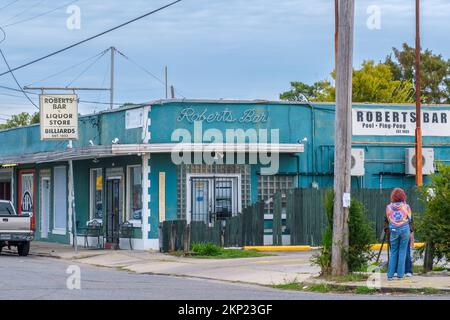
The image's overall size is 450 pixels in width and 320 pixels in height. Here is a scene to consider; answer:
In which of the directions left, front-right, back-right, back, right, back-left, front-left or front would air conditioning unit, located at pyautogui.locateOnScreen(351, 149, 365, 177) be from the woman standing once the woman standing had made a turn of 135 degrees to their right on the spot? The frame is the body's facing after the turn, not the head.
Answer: back-left

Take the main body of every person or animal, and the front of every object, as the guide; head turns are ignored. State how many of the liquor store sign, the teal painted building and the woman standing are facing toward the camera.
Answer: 2

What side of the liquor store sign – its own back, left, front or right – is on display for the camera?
front

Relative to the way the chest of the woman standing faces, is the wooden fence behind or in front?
in front

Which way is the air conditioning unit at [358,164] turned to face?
toward the camera

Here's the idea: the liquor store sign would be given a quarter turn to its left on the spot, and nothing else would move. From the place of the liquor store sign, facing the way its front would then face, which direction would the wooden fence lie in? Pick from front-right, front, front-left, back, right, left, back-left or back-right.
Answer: front

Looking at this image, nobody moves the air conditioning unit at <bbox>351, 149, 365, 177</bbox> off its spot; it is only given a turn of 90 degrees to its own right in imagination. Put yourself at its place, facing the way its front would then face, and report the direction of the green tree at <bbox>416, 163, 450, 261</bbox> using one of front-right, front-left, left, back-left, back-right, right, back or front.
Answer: left

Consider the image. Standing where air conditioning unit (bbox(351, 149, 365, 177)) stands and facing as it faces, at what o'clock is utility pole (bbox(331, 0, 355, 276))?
The utility pole is roughly at 12 o'clock from the air conditioning unit.

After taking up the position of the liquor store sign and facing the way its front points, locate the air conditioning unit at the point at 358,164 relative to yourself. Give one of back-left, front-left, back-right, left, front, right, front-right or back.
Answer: left

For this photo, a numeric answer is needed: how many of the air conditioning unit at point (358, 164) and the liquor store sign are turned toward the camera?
2

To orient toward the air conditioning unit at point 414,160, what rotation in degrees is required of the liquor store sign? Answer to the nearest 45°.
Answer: approximately 90° to its left

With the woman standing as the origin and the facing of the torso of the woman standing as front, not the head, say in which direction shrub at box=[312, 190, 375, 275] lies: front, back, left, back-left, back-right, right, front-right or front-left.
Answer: front-left

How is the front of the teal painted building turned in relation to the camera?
facing the viewer

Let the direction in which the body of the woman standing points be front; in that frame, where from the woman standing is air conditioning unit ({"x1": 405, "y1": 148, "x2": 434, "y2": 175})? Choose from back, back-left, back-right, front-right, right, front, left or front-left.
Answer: front

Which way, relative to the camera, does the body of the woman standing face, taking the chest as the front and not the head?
away from the camera

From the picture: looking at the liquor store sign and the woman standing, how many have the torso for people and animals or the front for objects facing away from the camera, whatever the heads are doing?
1

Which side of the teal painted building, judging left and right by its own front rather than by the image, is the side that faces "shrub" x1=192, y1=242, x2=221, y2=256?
front
